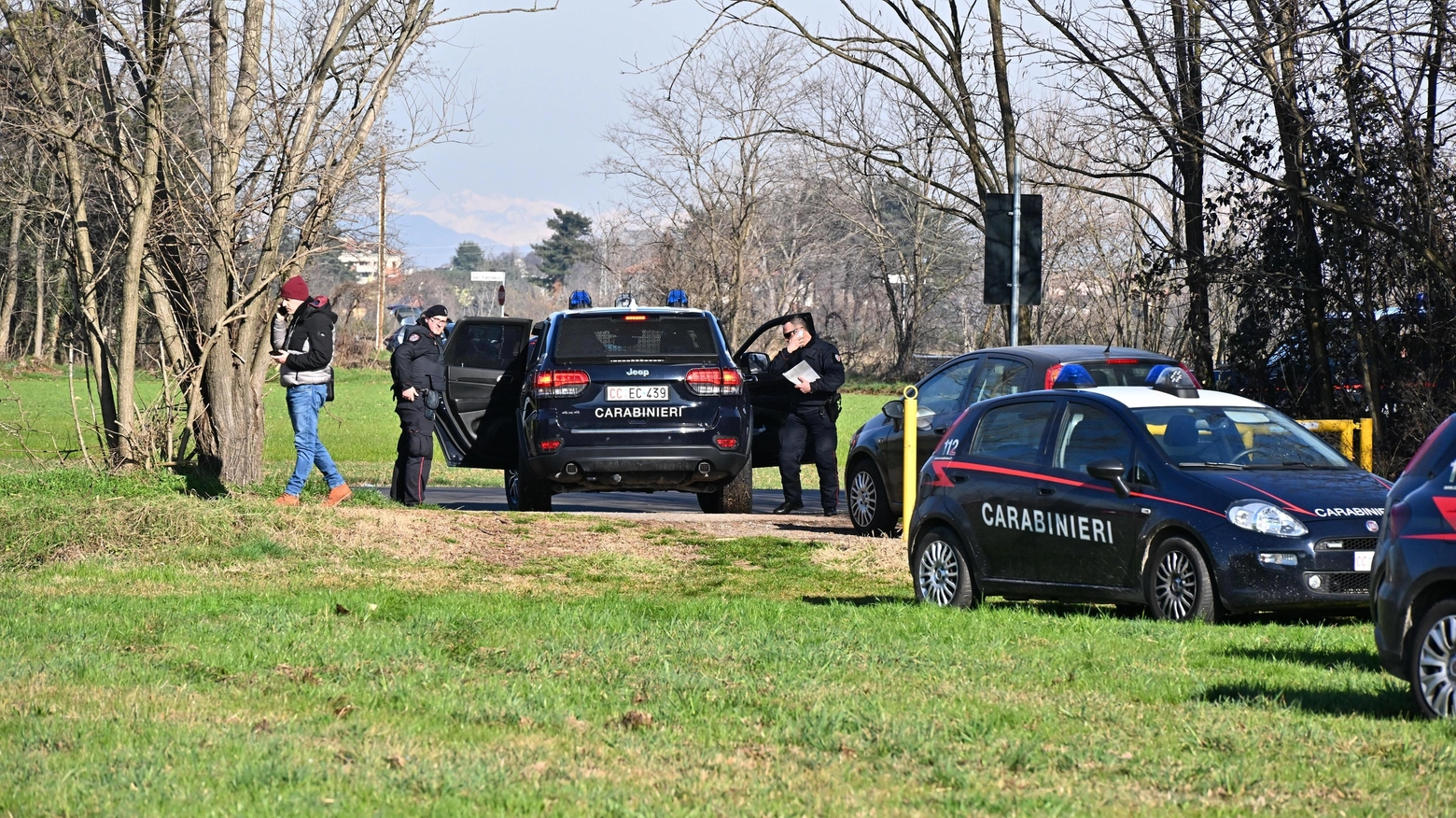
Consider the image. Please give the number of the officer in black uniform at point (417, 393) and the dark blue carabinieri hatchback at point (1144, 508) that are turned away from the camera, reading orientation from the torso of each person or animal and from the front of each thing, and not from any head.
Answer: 0

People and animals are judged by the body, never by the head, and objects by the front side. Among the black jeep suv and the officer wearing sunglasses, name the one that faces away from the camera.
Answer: the black jeep suv

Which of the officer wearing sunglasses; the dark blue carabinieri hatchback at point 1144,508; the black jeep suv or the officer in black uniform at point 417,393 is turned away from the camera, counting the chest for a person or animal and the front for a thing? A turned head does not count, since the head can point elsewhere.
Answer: the black jeep suv

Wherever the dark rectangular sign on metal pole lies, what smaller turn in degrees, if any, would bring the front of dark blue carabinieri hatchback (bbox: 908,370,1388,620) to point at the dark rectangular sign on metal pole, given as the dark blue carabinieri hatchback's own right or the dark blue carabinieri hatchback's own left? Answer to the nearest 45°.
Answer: approximately 135° to the dark blue carabinieri hatchback's own left

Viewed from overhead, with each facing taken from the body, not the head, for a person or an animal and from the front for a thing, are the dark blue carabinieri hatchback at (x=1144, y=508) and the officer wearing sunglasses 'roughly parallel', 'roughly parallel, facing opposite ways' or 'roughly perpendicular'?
roughly perpendicular

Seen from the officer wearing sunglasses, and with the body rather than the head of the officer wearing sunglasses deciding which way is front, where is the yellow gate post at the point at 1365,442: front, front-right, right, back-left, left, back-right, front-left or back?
back-left

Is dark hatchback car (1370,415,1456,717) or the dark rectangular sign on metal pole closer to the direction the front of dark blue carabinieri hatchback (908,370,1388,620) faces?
the dark hatchback car

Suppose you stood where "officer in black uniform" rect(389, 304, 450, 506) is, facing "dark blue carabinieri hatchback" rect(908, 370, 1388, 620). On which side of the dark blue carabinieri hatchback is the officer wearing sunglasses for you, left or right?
left

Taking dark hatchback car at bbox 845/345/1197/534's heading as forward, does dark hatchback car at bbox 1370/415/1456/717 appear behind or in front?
behind

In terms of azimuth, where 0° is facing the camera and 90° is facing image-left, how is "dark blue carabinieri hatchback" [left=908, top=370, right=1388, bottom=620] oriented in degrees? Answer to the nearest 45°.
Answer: approximately 315°

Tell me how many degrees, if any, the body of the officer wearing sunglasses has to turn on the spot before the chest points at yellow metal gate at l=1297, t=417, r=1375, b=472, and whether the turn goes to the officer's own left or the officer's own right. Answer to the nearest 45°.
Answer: approximately 135° to the officer's own left

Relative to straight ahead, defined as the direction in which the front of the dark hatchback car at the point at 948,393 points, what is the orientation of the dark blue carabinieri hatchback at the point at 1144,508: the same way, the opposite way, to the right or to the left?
the opposite way

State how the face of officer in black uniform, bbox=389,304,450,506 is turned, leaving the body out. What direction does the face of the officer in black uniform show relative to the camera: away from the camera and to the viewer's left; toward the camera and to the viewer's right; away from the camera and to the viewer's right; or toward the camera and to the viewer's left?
toward the camera and to the viewer's right

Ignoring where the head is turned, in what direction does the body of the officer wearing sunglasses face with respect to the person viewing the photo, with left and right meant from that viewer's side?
facing the viewer and to the left of the viewer

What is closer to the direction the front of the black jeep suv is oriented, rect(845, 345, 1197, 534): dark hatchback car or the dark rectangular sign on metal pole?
the dark rectangular sign on metal pole

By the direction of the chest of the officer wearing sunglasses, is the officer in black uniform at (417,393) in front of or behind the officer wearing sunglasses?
in front

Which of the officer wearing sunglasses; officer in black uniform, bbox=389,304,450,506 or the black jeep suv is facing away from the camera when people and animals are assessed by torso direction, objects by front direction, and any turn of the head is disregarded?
the black jeep suv
